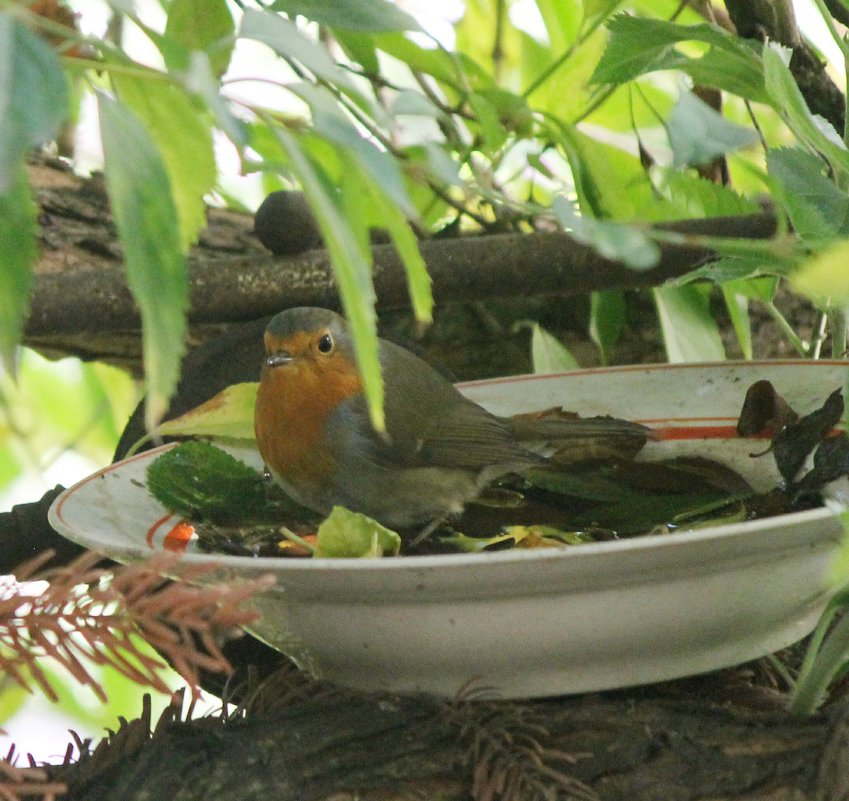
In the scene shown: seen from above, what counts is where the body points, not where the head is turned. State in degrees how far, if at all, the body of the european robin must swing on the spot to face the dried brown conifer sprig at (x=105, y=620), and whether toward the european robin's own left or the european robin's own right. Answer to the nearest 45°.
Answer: approximately 45° to the european robin's own left

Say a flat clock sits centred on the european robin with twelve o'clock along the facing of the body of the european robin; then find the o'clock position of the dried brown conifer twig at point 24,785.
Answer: The dried brown conifer twig is roughly at 11 o'clock from the european robin.

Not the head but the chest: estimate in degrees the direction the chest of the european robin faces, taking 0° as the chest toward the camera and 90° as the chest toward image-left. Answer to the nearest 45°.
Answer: approximately 45°
